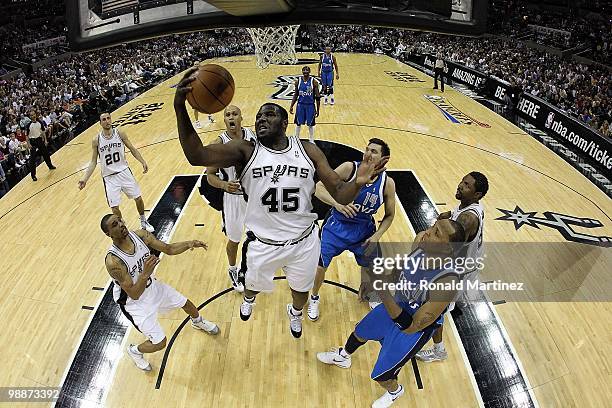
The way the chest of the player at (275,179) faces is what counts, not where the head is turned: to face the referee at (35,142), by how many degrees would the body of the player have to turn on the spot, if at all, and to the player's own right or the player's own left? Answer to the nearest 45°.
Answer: approximately 135° to the player's own right

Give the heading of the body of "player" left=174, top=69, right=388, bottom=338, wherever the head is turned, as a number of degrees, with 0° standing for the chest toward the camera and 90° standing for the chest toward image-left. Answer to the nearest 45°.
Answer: approximately 0°
